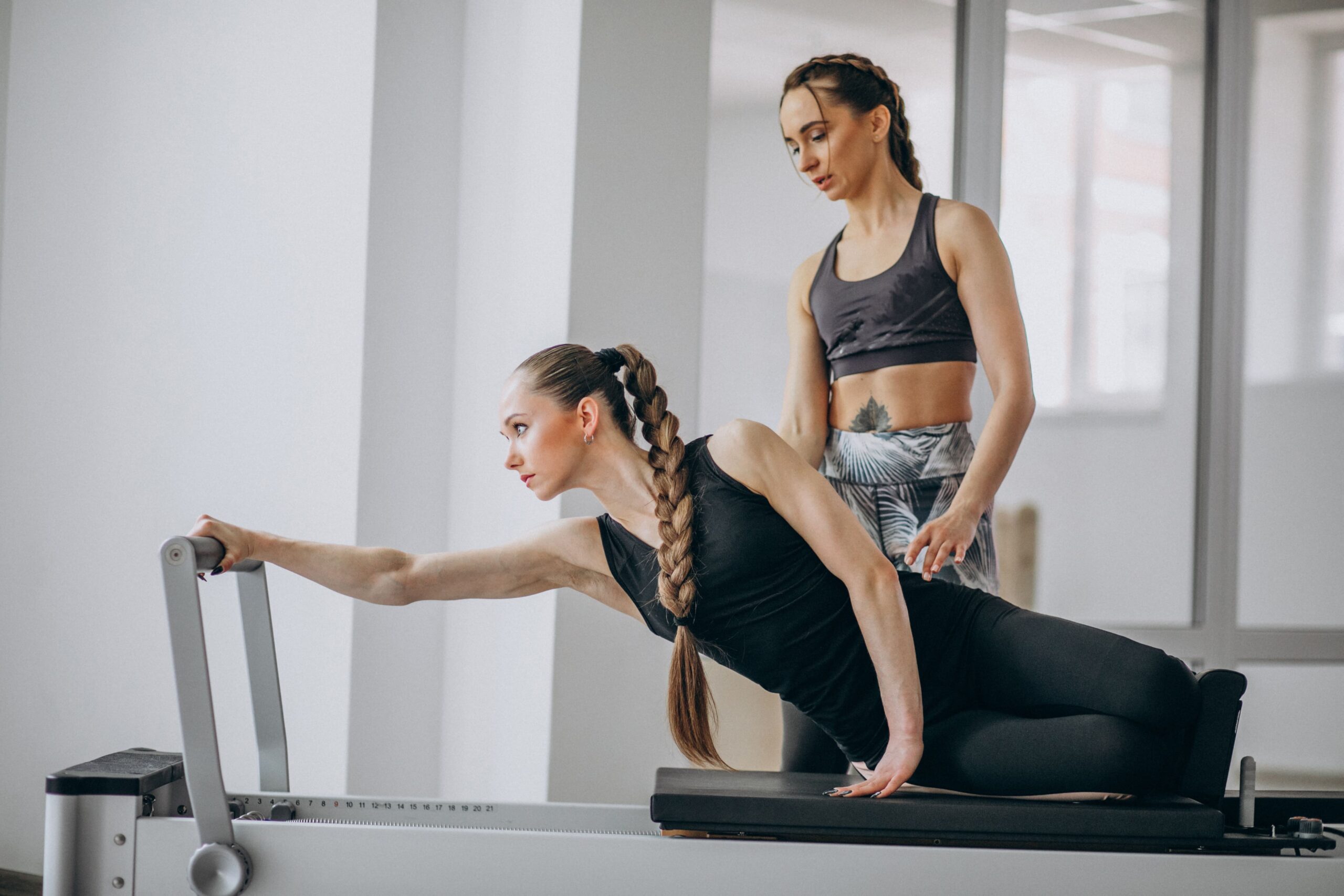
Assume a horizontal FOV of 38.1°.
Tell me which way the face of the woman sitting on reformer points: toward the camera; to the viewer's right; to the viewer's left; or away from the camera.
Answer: to the viewer's left

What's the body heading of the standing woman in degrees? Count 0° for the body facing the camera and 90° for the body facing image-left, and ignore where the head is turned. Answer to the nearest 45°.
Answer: approximately 45°

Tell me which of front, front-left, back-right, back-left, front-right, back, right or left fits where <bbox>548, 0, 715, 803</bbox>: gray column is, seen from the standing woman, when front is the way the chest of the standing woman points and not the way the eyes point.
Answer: right
